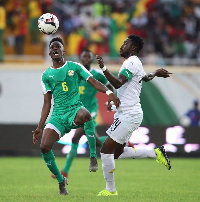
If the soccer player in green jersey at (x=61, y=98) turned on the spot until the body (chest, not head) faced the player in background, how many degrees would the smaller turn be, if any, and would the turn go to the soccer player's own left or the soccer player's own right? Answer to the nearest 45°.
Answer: approximately 180°

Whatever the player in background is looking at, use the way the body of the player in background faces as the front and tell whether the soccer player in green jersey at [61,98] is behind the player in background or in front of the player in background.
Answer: in front

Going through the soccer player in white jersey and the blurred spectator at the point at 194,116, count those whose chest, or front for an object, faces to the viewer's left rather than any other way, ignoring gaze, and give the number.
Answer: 1

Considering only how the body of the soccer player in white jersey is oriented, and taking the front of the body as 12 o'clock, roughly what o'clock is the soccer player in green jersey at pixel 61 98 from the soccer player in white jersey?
The soccer player in green jersey is roughly at 12 o'clock from the soccer player in white jersey.

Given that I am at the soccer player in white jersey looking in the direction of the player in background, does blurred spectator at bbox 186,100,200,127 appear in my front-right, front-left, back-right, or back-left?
front-right

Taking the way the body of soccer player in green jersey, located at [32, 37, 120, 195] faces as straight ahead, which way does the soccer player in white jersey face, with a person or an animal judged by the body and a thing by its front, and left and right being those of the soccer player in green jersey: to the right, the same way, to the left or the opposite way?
to the right

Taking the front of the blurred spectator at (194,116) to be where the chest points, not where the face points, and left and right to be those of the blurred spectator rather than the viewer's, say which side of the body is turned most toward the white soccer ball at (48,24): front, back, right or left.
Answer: front

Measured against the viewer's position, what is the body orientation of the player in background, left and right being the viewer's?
facing the viewer and to the left of the viewer

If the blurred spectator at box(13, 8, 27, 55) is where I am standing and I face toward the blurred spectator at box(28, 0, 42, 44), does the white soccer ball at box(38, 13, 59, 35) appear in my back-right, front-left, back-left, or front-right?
back-right

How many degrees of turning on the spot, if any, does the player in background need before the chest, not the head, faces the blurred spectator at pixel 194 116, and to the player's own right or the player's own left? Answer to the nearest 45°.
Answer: approximately 180°

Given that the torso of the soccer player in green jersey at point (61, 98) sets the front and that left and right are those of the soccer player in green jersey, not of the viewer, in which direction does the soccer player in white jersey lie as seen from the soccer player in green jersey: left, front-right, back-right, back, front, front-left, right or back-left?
left

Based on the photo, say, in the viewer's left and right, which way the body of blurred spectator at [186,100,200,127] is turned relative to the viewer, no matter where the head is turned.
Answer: facing the viewer

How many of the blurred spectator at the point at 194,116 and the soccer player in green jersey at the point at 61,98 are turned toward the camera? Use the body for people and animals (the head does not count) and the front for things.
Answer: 2

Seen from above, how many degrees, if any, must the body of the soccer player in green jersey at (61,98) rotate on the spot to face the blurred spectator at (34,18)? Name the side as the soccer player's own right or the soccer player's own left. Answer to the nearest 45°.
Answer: approximately 180°

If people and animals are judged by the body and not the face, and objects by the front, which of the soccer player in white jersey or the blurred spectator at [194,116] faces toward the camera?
the blurred spectator

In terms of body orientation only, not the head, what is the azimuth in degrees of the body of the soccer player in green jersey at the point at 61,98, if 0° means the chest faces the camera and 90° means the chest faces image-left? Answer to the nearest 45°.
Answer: approximately 0°

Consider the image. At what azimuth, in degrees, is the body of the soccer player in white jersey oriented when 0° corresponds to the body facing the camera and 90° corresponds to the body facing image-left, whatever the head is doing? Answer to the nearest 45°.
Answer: approximately 90°

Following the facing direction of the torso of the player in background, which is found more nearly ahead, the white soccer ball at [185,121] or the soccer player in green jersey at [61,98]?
the soccer player in green jersey
